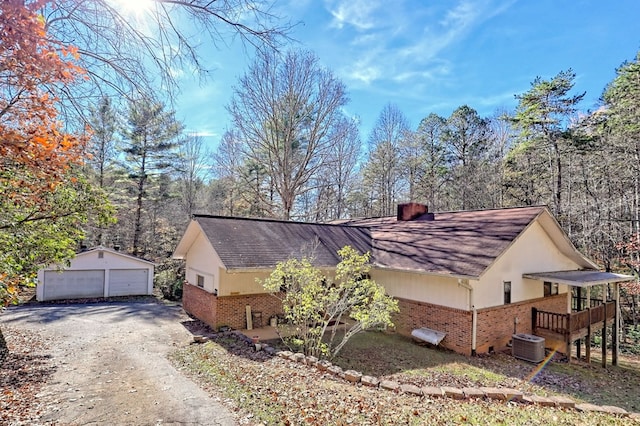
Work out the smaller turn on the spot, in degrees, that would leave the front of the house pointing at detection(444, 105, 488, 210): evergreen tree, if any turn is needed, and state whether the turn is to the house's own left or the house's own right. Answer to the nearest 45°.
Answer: approximately 135° to the house's own right

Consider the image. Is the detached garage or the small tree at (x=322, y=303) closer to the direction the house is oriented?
the small tree

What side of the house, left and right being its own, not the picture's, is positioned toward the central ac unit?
left

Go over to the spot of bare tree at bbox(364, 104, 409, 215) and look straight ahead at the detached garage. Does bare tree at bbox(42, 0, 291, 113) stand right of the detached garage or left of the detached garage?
left

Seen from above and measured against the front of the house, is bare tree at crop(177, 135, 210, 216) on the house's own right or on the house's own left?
on the house's own right

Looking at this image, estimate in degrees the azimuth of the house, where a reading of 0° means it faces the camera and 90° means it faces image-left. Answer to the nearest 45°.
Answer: approximately 45°

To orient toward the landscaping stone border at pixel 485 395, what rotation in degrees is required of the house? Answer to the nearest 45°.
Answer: approximately 45° to its left

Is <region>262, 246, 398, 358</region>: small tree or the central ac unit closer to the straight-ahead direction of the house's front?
the small tree

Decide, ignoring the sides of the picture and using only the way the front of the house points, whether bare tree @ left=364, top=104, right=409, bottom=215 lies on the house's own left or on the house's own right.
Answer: on the house's own right
